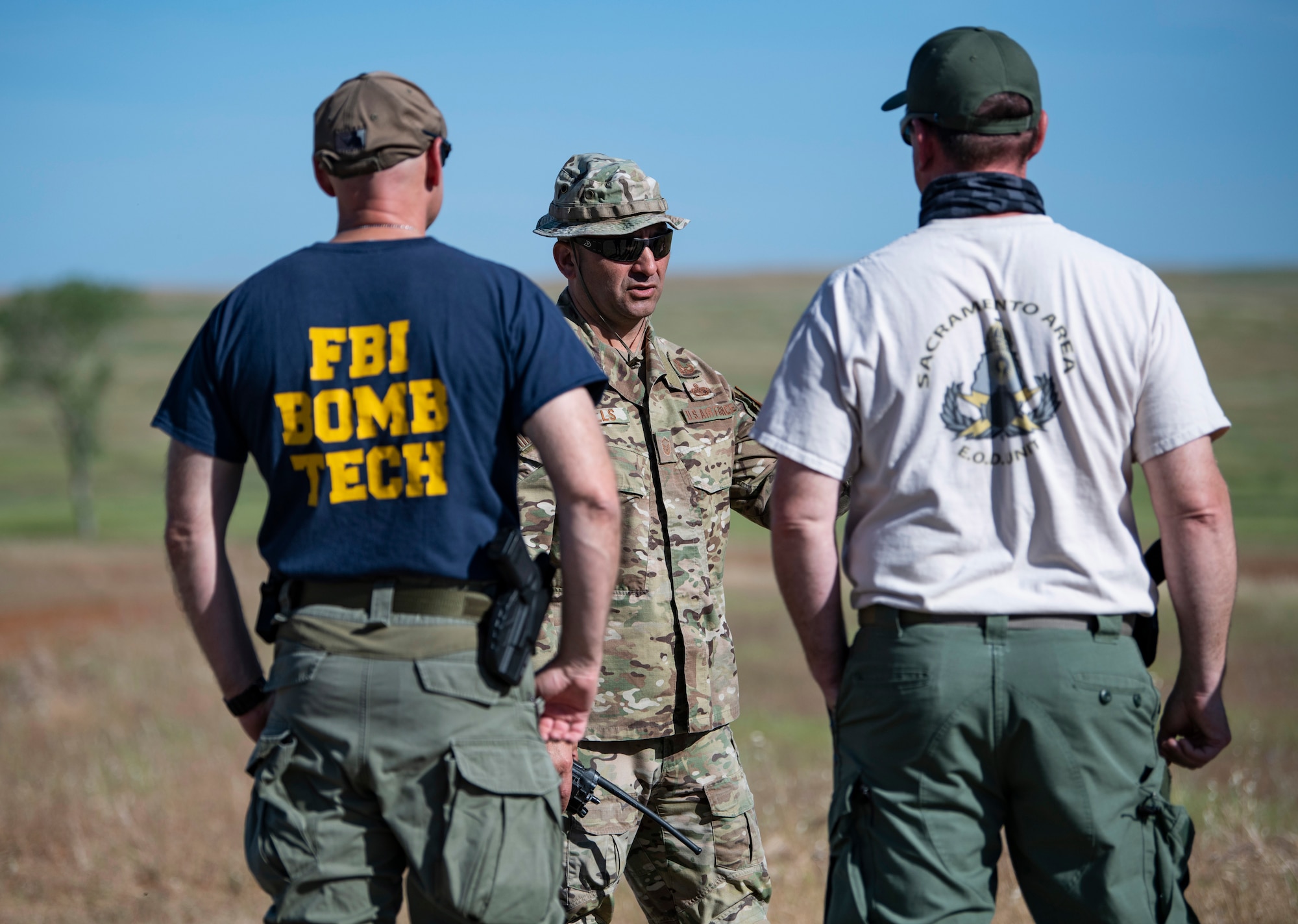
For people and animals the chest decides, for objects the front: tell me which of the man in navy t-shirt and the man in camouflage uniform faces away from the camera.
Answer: the man in navy t-shirt

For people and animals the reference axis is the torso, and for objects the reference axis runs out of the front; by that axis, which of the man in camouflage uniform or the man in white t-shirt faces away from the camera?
the man in white t-shirt

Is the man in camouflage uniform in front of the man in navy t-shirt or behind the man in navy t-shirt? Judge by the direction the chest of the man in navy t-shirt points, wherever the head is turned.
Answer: in front

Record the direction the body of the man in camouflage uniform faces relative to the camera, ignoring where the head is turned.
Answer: toward the camera

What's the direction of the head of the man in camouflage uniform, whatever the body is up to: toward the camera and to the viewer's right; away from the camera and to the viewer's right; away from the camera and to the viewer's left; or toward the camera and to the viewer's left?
toward the camera and to the viewer's right

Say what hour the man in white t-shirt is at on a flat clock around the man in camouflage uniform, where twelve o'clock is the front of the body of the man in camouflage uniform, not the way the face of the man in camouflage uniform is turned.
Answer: The man in white t-shirt is roughly at 11 o'clock from the man in camouflage uniform.

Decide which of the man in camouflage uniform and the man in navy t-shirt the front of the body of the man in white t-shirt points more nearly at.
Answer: the man in camouflage uniform

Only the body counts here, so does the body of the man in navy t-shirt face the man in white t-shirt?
no

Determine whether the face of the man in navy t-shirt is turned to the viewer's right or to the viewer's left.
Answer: to the viewer's right

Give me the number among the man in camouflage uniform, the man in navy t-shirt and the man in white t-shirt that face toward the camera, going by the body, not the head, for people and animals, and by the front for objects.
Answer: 1

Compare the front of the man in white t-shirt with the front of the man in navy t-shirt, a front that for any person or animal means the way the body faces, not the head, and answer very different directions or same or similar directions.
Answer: same or similar directions

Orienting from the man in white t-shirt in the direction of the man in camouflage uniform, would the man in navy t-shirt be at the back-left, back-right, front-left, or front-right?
front-left

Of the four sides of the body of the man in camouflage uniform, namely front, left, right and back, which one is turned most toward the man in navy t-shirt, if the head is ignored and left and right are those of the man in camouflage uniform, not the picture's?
front

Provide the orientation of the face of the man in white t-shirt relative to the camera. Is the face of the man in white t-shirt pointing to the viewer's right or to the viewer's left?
to the viewer's left

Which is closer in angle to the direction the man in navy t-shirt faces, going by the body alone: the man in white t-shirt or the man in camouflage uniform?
the man in camouflage uniform

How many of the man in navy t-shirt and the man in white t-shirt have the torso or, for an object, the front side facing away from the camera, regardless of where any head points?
2

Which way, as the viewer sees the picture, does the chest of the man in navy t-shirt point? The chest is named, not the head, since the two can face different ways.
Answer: away from the camera

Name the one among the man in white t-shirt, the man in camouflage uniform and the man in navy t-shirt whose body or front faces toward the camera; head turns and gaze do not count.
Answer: the man in camouflage uniform

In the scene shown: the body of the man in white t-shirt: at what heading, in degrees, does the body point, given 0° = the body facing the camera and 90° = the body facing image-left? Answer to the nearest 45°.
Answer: approximately 180°

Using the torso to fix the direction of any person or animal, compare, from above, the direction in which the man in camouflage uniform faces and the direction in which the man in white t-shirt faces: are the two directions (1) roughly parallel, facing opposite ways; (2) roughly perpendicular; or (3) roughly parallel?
roughly parallel, facing opposite ways
